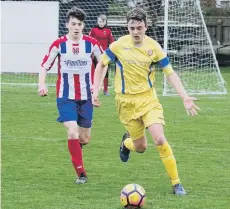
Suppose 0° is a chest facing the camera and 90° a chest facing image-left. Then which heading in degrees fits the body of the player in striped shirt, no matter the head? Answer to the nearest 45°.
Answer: approximately 0°

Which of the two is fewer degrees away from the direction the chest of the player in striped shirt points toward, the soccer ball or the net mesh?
the soccer ball

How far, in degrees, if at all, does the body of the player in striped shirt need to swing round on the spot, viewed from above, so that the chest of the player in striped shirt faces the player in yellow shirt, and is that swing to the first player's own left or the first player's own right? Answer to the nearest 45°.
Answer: approximately 45° to the first player's own left

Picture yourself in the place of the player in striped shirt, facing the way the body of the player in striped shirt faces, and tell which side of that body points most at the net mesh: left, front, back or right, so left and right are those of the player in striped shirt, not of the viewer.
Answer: back

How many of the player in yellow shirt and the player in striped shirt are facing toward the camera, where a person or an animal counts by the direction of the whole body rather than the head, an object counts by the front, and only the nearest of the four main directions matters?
2

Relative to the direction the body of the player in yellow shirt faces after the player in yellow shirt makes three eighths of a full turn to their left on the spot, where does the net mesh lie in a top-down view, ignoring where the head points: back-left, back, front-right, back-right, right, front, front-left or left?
front-left

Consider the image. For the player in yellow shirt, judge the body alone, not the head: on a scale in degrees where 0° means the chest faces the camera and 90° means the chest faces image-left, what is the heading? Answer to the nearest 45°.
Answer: approximately 0°

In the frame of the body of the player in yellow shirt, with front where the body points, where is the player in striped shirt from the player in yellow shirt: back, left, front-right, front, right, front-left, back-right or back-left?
back-right
